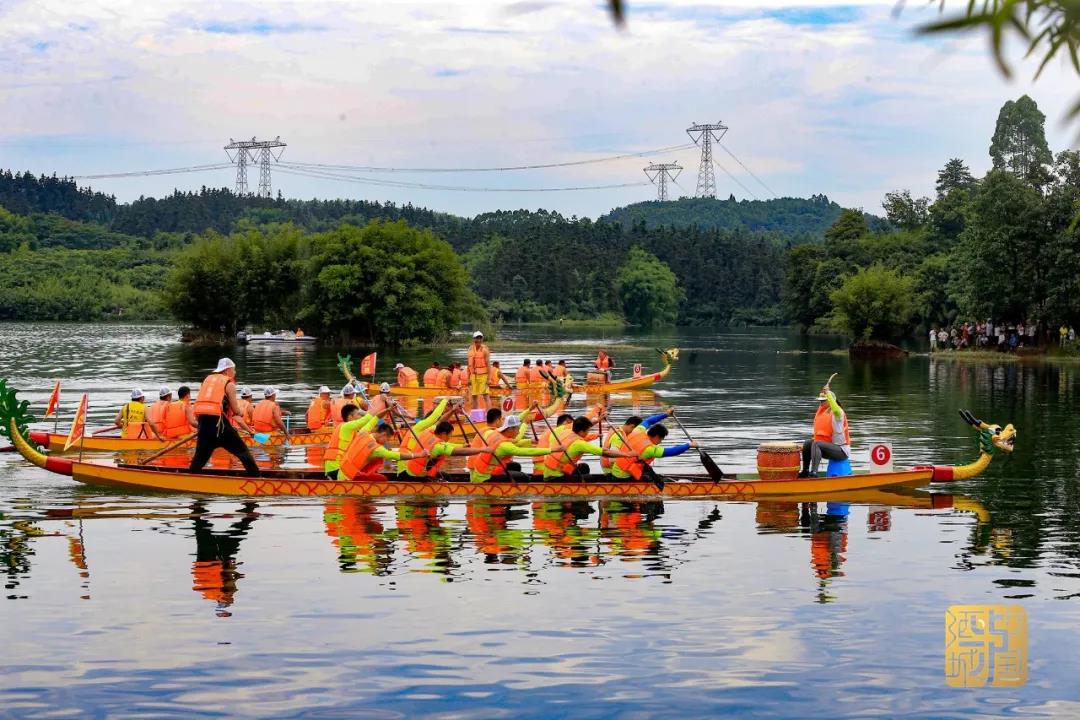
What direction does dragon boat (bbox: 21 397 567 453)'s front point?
to the viewer's right

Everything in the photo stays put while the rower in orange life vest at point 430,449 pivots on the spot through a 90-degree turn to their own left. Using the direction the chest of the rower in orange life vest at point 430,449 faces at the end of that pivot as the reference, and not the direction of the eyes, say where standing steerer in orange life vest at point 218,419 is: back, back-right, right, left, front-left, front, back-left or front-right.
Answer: left

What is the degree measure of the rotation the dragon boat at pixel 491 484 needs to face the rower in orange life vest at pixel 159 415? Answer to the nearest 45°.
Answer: approximately 135° to its left

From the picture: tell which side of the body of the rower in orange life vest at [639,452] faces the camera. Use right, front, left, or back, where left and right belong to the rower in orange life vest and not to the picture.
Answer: right

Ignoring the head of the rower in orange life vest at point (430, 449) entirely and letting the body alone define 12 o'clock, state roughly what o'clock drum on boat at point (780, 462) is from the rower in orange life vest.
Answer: The drum on boat is roughly at 12 o'clock from the rower in orange life vest.

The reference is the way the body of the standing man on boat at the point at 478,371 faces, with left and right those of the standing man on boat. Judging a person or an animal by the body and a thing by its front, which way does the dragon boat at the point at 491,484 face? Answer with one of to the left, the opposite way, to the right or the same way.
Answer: to the left

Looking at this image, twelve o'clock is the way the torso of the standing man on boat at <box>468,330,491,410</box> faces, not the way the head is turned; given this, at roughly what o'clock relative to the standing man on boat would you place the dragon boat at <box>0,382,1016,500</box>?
The dragon boat is roughly at 12 o'clock from the standing man on boat.

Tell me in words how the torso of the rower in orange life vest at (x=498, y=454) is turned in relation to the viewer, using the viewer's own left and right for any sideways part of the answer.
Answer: facing to the right of the viewer

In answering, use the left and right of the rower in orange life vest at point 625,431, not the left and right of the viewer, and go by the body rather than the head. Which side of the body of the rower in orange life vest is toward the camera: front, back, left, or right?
right

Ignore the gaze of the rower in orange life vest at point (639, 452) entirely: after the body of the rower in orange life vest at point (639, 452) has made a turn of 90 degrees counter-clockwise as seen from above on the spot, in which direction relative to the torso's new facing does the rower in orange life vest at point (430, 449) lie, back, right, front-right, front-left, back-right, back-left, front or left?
left

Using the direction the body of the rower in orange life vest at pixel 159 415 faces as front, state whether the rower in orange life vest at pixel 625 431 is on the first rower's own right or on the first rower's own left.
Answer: on the first rower's own right

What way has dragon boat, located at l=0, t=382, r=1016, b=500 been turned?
to the viewer's right

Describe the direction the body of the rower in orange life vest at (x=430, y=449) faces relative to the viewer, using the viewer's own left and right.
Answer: facing to the right of the viewer

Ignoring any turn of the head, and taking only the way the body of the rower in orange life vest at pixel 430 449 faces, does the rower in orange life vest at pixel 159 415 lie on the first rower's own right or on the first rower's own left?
on the first rower's own left
